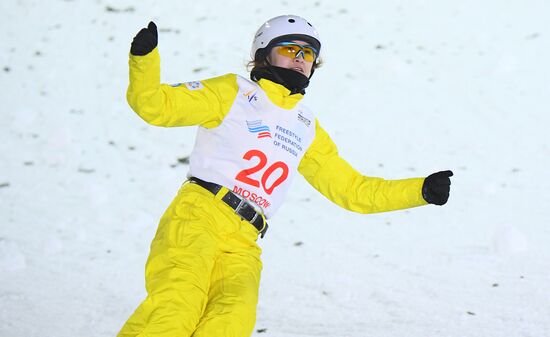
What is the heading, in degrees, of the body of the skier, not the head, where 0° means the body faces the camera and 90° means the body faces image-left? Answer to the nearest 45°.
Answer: approximately 315°
